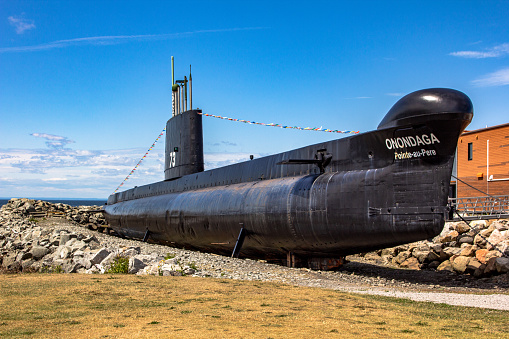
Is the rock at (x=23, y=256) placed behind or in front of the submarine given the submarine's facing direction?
behind

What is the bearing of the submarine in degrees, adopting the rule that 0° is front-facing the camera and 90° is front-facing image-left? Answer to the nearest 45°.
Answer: approximately 315°

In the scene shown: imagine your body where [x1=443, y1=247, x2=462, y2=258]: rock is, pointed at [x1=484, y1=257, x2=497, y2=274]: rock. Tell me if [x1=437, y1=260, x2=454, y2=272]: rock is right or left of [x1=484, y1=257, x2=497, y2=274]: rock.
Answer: right

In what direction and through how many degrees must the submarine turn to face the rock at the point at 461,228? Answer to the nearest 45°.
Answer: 0° — it already faces it

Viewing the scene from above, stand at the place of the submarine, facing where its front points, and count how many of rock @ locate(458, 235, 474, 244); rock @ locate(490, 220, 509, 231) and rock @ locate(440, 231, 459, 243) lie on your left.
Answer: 3

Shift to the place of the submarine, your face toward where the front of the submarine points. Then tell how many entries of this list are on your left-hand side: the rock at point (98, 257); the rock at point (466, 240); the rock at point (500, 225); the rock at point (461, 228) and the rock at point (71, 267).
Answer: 3

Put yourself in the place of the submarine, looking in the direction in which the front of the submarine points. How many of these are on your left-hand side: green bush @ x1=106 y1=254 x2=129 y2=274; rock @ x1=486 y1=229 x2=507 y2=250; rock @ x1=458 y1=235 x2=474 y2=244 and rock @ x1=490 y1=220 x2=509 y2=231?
3
